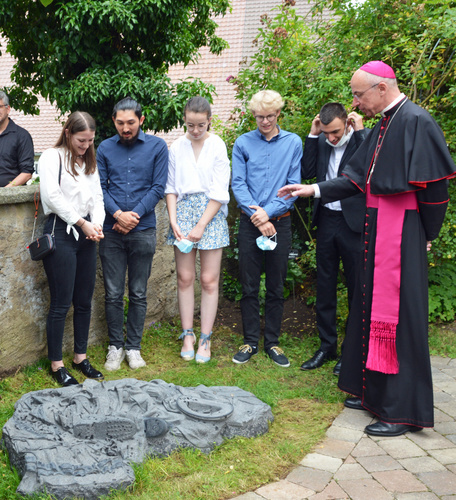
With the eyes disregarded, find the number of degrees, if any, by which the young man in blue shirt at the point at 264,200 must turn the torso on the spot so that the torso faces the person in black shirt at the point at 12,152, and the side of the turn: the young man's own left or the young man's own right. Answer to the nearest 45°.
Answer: approximately 90° to the young man's own right

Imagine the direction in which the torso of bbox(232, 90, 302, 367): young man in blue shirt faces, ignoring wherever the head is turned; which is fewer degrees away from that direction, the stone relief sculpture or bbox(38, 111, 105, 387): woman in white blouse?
the stone relief sculpture

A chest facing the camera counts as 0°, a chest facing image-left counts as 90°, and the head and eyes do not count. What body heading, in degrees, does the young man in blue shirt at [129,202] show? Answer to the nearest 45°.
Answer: approximately 0°

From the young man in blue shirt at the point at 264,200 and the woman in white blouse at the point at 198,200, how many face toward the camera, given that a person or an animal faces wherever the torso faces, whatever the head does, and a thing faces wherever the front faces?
2

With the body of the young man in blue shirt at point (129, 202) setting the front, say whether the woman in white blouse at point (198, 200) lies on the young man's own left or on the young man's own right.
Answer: on the young man's own left

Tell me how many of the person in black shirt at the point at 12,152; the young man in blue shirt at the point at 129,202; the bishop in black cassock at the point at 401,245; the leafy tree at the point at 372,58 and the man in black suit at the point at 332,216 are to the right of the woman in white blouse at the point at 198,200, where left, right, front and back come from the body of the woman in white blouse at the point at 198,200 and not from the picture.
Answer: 2

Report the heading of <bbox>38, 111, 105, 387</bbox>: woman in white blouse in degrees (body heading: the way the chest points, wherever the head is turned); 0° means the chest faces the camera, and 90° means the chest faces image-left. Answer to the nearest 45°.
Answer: approximately 315°
